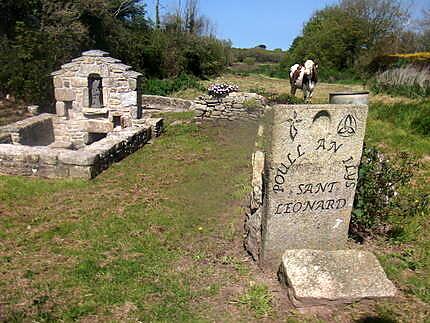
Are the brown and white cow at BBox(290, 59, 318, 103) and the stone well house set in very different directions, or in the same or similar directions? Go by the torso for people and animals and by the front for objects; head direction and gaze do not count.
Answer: same or similar directions

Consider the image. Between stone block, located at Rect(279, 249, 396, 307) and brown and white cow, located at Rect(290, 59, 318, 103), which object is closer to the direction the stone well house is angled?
the stone block

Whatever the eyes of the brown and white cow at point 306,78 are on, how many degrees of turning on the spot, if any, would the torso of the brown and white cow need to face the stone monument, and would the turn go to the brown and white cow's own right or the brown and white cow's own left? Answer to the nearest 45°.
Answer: approximately 45° to the brown and white cow's own right

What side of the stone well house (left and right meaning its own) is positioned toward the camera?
front

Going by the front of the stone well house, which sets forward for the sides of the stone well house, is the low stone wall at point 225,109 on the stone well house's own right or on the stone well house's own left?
on the stone well house's own left

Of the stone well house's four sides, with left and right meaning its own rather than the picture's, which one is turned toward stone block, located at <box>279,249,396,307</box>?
front

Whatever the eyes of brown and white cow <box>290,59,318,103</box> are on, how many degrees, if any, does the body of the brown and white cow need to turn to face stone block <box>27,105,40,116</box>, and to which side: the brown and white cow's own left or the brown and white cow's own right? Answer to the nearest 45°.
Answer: approximately 90° to the brown and white cow's own right

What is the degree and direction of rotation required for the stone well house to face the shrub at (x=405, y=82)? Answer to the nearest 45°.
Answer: approximately 90° to its left

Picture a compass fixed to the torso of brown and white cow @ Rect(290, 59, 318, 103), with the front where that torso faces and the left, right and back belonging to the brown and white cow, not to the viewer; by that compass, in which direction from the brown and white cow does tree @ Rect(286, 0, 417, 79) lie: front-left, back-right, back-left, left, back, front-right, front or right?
back-left

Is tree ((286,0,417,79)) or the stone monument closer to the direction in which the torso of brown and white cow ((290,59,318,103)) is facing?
the stone monument

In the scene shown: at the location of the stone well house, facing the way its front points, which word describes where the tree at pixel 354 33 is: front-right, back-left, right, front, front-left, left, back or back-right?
back-left

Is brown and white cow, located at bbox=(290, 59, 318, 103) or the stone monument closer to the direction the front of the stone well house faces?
the stone monument

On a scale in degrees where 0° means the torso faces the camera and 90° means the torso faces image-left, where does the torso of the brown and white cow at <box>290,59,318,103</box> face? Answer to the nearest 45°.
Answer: approximately 315°

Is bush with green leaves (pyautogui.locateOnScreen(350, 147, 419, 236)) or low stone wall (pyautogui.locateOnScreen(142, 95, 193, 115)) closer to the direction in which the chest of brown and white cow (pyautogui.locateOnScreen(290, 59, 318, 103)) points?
the bush with green leaves

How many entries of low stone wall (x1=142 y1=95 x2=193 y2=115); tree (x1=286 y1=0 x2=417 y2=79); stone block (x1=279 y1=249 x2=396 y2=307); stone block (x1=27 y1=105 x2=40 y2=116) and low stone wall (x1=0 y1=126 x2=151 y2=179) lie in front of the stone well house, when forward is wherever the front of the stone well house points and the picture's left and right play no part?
2

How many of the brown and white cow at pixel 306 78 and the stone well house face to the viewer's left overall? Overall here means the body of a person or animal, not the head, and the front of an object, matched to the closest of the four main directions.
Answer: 0
